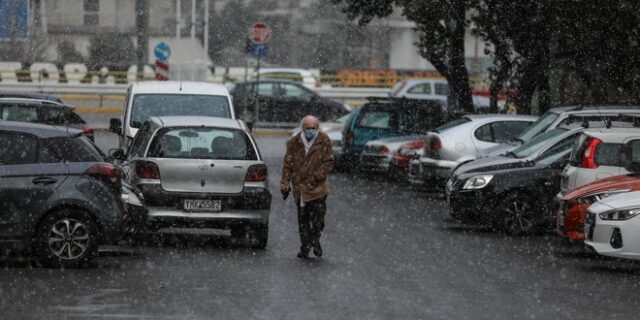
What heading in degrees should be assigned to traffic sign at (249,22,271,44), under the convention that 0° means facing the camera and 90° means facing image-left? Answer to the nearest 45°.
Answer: approximately 0°

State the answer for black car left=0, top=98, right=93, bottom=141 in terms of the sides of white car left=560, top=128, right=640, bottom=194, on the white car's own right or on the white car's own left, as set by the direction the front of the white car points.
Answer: on the white car's own left

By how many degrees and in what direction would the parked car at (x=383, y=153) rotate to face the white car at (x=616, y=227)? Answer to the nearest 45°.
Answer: approximately 45° to its left

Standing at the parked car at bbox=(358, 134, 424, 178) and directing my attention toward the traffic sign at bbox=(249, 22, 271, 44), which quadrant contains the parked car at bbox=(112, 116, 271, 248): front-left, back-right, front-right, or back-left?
back-left

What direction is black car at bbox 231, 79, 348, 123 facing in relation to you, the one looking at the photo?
facing to the right of the viewer

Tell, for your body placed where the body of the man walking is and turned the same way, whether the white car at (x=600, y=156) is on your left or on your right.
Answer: on your left

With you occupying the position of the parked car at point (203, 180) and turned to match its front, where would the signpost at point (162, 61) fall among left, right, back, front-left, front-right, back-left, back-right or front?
front

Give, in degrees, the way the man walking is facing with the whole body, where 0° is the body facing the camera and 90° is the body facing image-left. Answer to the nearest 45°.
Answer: approximately 0°

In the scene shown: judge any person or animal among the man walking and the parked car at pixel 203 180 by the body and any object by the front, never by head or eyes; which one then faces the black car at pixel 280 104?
the parked car

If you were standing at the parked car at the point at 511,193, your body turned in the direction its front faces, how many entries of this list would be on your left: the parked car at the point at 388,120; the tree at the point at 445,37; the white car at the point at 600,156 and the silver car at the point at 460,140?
1

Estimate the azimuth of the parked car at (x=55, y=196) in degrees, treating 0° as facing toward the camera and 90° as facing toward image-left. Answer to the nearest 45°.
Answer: approximately 90°

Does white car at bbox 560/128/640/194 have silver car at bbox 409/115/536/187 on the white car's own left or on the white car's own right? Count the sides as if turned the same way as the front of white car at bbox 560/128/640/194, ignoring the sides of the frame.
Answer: on the white car's own left
